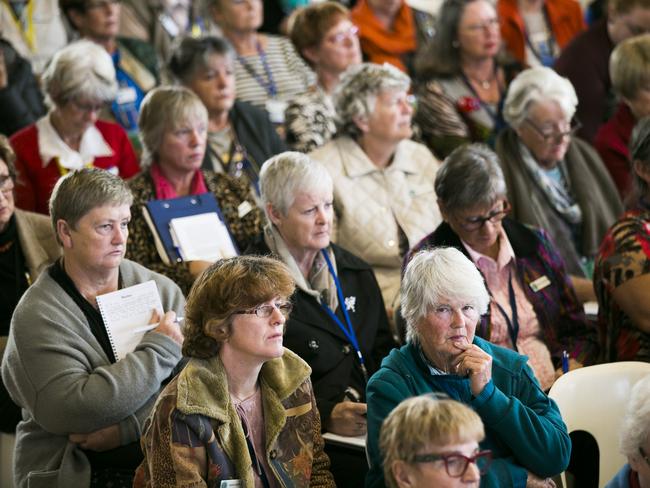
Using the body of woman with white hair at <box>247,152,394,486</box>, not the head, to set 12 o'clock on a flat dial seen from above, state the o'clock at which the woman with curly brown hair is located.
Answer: The woman with curly brown hair is roughly at 2 o'clock from the woman with white hair.

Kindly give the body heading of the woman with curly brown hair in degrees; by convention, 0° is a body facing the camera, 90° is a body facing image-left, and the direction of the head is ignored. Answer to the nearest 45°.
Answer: approximately 315°

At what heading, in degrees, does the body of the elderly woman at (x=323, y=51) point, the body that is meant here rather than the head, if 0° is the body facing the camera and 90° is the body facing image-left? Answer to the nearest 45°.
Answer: approximately 315°

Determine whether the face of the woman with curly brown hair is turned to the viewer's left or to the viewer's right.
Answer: to the viewer's right

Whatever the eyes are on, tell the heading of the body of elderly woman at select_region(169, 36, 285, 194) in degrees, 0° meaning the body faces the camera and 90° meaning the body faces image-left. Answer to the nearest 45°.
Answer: approximately 315°

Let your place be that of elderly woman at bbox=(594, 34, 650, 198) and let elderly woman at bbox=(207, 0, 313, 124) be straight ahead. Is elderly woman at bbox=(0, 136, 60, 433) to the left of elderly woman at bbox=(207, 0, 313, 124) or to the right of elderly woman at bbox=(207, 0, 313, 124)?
left

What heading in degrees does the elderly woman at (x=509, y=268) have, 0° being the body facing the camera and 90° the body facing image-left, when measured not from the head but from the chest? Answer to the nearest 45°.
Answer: approximately 315°

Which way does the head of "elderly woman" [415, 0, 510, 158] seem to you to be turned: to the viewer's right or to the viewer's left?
to the viewer's right

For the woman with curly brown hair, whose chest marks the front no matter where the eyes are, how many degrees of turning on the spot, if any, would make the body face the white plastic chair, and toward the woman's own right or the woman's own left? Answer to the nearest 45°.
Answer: approximately 45° to the woman's own left
